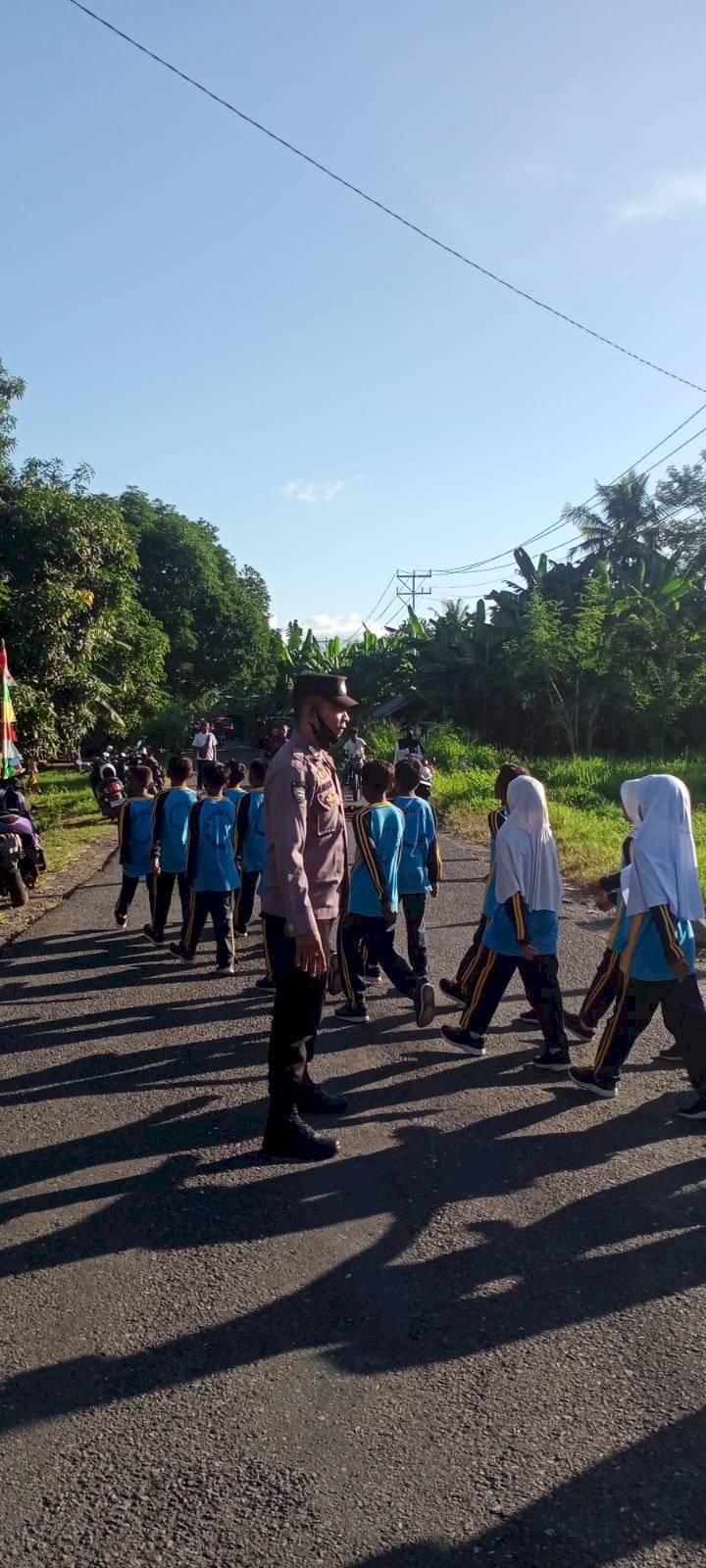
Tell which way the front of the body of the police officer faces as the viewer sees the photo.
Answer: to the viewer's right

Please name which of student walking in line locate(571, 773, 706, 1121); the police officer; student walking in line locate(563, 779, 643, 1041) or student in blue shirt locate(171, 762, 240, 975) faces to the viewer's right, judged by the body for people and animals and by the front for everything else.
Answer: the police officer

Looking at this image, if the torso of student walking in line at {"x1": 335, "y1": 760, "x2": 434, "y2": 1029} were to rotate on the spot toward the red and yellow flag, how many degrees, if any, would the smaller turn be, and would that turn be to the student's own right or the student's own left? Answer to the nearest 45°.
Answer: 0° — they already face it

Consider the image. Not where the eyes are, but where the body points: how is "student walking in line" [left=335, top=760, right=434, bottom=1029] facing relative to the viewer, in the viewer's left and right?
facing away from the viewer and to the left of the viewer

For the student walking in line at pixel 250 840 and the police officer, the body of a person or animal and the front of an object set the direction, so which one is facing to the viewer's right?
the police officer

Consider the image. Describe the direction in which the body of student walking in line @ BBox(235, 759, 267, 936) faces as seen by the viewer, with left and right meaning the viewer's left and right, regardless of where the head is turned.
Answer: facing away from the viewer and to the left of the viewer

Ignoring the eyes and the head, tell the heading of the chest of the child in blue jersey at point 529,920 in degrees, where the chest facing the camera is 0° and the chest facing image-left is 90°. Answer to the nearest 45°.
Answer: approximately 135°
